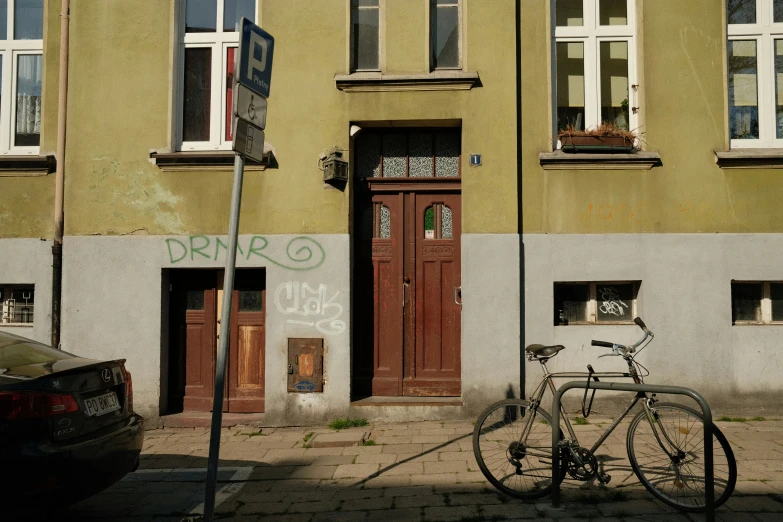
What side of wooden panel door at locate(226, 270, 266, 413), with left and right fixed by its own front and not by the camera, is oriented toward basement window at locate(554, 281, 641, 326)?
left

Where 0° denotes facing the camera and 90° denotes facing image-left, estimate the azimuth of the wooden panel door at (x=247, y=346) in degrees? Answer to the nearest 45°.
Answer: approximately 0°

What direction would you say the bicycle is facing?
to the viewer's right

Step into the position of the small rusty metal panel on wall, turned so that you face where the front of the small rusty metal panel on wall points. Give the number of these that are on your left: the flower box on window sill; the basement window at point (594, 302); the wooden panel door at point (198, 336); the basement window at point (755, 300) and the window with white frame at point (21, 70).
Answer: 3

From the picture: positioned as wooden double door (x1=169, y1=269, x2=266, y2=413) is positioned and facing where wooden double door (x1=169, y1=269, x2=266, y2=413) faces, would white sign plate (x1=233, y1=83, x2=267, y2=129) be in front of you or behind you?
in front

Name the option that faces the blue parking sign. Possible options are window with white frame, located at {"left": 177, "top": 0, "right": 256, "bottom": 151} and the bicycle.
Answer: the window with white frame

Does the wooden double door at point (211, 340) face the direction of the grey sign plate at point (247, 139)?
yes

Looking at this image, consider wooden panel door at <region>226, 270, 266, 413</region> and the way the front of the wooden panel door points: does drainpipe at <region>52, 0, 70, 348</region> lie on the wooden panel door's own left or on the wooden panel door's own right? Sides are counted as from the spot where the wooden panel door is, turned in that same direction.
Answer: on the wooden panel door's own right
